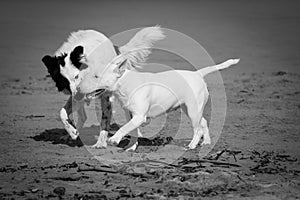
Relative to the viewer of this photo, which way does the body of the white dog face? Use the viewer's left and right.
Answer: facing to the left of the viewer

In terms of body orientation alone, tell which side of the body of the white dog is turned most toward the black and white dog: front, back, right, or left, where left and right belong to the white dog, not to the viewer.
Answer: front
